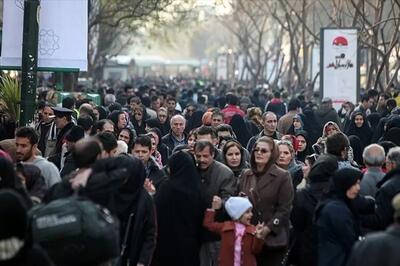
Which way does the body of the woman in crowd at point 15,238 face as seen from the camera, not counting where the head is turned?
away from the camera

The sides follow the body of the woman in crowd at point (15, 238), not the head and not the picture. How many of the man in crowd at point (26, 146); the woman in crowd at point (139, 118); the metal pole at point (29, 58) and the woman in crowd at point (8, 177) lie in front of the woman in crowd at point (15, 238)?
4

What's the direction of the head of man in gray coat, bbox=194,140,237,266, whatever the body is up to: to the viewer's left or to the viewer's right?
to the viewer's left

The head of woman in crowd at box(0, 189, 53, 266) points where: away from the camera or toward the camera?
away from the camera
